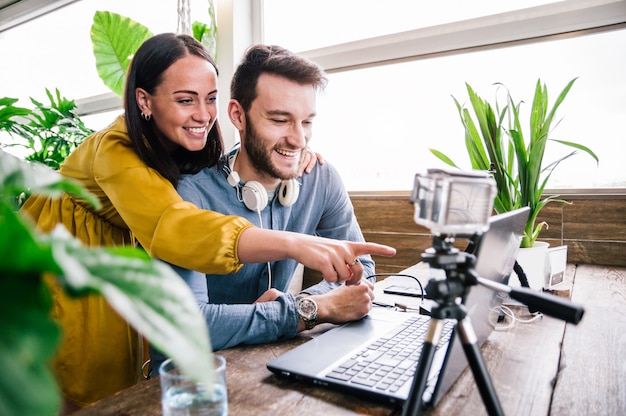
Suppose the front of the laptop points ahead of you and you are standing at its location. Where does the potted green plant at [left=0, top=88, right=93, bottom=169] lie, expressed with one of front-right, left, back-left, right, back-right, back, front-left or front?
front-right

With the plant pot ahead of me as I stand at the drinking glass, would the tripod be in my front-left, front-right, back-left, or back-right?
front-right

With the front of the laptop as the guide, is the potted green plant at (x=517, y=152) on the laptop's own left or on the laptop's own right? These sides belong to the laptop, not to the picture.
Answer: on the laptop's own right

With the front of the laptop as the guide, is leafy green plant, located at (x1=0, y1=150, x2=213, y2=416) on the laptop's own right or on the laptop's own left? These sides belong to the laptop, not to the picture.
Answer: on the laptop's own left

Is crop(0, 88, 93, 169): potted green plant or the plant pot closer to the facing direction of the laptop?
the potted green plant

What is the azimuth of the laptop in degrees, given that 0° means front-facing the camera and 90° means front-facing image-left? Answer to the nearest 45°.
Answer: approximately 90°

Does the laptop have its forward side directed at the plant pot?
no
